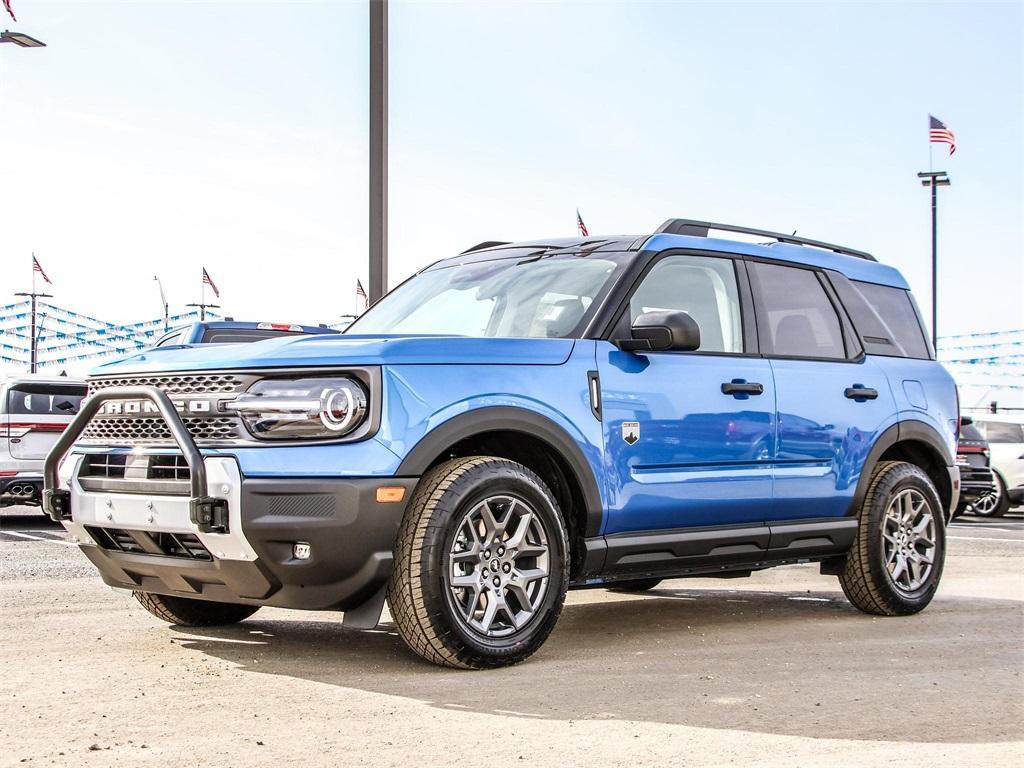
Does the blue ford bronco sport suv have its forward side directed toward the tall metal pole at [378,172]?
no

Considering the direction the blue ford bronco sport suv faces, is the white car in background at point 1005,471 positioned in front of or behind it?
behind

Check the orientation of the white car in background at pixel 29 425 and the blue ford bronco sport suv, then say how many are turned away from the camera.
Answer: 1

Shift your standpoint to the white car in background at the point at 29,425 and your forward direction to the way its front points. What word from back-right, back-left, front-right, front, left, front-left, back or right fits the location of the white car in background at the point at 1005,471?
right

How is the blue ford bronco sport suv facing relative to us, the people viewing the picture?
facing the viewer and to the left of the viewer

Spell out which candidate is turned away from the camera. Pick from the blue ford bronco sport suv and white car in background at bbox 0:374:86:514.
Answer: the white car in background

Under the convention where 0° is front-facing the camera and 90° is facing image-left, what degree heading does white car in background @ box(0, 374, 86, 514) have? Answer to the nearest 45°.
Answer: approximately 180°

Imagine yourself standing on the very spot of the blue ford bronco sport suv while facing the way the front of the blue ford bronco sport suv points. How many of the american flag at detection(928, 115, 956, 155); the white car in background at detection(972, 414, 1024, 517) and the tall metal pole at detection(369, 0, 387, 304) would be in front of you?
0

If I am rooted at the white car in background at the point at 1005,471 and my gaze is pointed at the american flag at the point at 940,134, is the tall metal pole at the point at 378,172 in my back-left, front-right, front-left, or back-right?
back-left

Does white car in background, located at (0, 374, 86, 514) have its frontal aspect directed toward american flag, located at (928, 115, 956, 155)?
no

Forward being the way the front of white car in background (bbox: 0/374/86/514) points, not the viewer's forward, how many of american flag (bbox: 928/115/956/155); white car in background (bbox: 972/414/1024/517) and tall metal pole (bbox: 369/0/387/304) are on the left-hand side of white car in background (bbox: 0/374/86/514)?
0

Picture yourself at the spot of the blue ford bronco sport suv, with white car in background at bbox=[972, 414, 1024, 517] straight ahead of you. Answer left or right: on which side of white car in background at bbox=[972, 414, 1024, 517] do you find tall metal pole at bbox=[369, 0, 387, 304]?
left

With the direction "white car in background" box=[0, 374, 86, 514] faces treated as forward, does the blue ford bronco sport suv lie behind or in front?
behind
